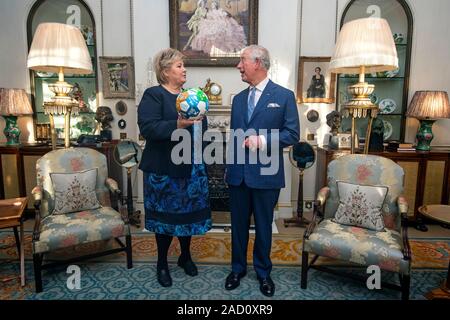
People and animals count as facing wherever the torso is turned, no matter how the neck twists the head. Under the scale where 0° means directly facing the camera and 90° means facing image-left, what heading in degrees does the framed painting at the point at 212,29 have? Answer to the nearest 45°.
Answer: approximately 0°

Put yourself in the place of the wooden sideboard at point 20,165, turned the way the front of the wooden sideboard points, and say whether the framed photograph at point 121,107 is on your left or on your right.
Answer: on your left

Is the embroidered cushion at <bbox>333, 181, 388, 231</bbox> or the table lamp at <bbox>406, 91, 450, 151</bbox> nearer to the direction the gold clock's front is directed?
the embroidered cushion

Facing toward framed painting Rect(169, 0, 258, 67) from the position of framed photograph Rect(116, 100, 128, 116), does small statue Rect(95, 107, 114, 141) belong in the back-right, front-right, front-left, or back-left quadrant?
back-right

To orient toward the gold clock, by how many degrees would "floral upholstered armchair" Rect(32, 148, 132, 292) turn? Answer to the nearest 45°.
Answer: approximately 90° to its left

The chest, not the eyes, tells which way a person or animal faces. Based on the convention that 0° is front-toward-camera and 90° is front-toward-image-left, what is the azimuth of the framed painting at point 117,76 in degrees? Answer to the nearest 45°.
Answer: approximately 0°

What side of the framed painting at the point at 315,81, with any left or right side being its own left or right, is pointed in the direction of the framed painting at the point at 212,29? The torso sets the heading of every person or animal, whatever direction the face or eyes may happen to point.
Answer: right

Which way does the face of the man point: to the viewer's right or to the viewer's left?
to the viewer's left

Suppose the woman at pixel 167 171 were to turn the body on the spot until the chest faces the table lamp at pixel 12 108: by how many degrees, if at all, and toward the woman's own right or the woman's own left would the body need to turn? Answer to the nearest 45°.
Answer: approximately 180°

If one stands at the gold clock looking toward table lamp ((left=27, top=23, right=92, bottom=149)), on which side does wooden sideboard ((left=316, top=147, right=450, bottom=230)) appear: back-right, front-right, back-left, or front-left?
back-left
